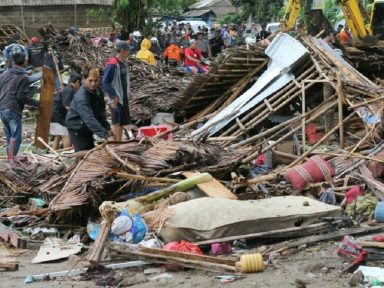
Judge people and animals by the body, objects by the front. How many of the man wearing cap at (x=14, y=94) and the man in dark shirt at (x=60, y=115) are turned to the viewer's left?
0

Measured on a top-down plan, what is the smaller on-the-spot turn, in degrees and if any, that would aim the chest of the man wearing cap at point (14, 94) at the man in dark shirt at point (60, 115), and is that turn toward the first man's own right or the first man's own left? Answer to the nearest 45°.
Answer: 0° — they already face them

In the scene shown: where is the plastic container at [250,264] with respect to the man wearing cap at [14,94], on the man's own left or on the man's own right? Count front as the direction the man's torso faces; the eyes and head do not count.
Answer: on the man's own right
